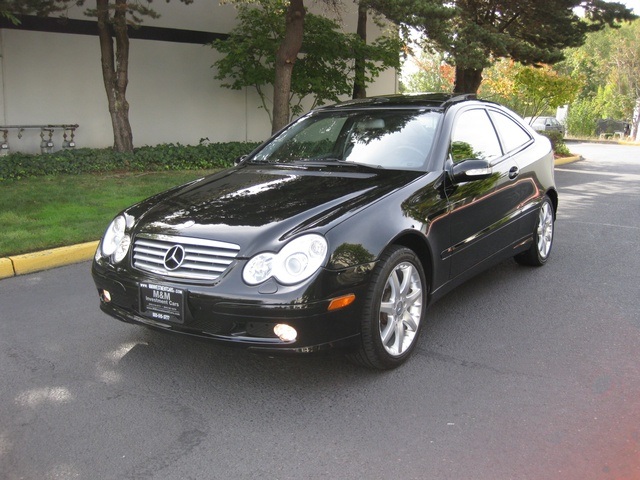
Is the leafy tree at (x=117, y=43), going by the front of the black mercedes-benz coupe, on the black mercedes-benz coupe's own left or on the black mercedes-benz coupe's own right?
on the black mercedes-benz coupe's own right

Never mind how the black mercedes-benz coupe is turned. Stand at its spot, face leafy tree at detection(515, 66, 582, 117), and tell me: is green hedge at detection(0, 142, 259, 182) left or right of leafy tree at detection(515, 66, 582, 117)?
left

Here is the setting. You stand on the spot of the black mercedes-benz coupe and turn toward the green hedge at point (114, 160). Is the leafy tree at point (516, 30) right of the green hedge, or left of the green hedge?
right

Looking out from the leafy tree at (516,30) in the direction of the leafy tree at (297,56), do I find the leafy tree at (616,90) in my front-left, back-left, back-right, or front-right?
back-right

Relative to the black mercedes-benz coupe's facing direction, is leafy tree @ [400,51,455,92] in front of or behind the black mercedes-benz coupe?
behind

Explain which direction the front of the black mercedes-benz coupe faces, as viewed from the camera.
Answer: facing the viewer and to the left of the viewer

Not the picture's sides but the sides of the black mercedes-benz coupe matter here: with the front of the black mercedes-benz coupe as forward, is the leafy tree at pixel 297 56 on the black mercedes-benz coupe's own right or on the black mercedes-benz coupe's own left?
on the black mercedes-benz coupe's own right

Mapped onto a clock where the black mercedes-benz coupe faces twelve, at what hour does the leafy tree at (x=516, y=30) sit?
The leafy tree is roughly at 5 o'clock from the black mercedes-benz coupe.

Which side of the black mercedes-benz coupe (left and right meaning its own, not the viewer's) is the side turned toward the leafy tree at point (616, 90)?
back

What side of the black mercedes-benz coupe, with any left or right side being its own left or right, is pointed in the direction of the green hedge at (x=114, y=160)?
right
